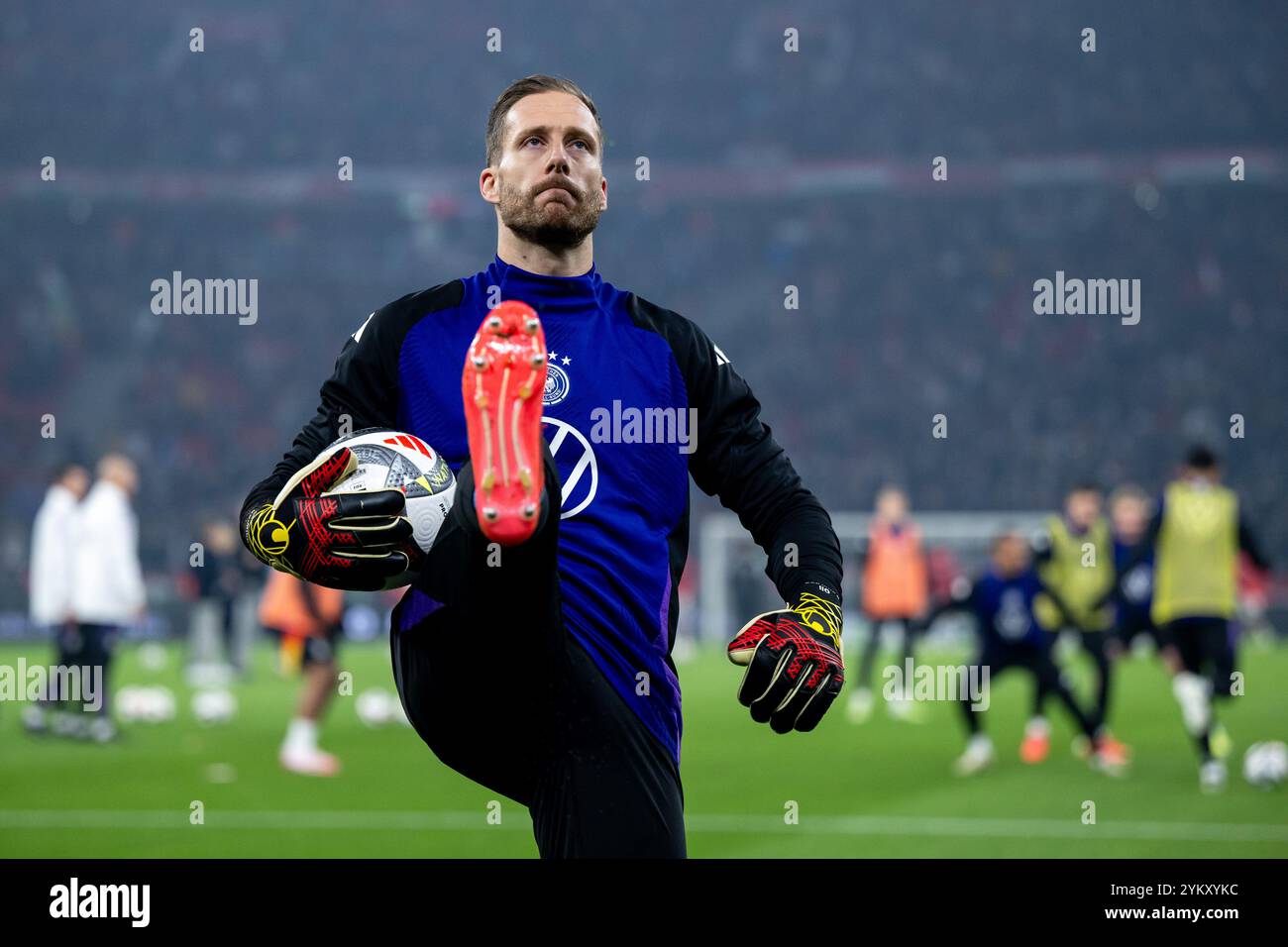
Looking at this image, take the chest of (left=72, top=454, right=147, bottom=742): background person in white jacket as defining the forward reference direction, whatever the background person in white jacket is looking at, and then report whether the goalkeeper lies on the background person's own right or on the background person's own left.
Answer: on the background person's own right

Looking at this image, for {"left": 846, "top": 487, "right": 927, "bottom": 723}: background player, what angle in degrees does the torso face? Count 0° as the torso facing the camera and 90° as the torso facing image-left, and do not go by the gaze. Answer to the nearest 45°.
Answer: approximately 0°

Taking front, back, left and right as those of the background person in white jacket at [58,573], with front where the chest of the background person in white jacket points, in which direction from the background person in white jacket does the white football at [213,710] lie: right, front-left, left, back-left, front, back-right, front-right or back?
front-left

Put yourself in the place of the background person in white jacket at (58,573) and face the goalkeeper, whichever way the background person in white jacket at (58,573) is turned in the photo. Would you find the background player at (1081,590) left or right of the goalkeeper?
left

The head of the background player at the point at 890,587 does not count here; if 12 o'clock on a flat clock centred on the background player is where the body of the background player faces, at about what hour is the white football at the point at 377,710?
The white football is roughly at 2 o'clock from the background player.

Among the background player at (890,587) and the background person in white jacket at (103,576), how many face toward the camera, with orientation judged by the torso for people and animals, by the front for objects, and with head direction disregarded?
1

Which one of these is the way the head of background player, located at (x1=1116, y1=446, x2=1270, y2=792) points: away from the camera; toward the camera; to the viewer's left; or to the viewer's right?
away from the camera

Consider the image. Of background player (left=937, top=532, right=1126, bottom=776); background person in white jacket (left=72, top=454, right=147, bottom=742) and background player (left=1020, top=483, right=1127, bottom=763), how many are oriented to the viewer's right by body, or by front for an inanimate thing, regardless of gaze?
1

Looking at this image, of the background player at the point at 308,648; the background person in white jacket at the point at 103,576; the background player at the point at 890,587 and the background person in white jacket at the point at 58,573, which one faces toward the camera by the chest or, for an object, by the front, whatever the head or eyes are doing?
the background player at the point at 890,587

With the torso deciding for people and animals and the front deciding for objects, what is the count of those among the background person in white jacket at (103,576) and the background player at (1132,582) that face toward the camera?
1
